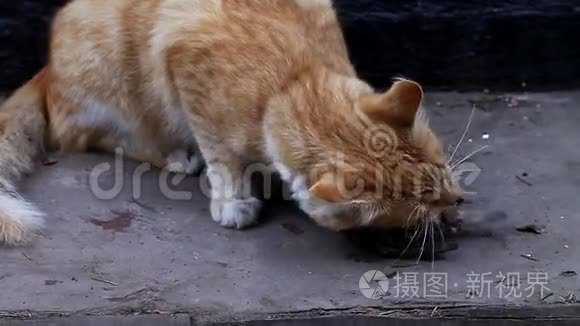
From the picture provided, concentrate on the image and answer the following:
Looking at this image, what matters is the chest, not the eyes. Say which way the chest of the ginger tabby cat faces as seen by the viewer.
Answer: to the viewer's right
